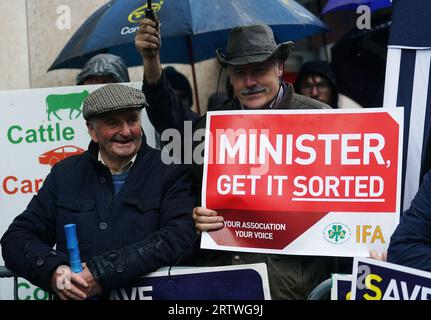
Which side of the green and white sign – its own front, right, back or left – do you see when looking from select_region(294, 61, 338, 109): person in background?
left

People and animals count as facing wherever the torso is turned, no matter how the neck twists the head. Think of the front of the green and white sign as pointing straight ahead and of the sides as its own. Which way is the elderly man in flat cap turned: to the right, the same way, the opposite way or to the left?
the same way

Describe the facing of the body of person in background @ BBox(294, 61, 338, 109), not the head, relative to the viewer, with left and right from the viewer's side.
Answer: facing the viewer

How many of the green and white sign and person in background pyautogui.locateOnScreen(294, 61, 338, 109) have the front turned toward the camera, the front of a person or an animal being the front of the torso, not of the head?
2

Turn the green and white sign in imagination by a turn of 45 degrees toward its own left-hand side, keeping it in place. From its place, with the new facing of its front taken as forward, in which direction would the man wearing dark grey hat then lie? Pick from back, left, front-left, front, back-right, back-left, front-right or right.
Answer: front

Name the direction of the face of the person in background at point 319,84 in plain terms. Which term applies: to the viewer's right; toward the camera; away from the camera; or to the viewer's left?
toward the camera

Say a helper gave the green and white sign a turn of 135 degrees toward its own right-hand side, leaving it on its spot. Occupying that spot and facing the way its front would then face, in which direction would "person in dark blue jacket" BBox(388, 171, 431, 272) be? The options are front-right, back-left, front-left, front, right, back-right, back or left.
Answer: back

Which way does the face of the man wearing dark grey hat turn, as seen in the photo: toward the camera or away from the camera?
toward the camera

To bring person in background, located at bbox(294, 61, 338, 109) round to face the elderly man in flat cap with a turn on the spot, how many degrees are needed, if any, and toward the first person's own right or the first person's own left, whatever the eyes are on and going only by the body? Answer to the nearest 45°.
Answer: approximately 45° to the first person's own right

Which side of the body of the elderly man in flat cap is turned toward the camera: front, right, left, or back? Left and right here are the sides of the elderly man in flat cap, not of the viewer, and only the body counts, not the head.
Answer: front

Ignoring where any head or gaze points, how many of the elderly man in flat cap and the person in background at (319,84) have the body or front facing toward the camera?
2

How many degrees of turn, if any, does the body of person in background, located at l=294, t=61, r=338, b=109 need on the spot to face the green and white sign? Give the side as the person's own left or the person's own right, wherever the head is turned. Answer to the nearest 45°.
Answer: approximately 45° to the person's own right

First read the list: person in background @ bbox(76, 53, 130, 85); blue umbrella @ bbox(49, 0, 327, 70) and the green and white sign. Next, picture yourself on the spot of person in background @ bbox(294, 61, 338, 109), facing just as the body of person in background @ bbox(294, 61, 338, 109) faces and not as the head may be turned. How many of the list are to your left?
0

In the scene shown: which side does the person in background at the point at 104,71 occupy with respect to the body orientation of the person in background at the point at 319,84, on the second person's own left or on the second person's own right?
on the second person's own right

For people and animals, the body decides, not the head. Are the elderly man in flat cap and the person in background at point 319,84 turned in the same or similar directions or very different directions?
same or similar directions

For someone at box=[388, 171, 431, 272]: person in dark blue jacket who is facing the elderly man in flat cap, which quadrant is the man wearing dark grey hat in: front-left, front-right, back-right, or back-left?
front-right

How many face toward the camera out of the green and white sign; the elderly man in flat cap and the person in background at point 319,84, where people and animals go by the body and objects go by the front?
3
